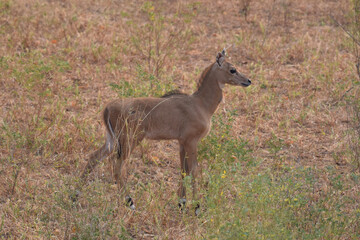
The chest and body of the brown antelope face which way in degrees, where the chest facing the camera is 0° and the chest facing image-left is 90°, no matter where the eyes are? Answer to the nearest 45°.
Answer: approximately 270°
